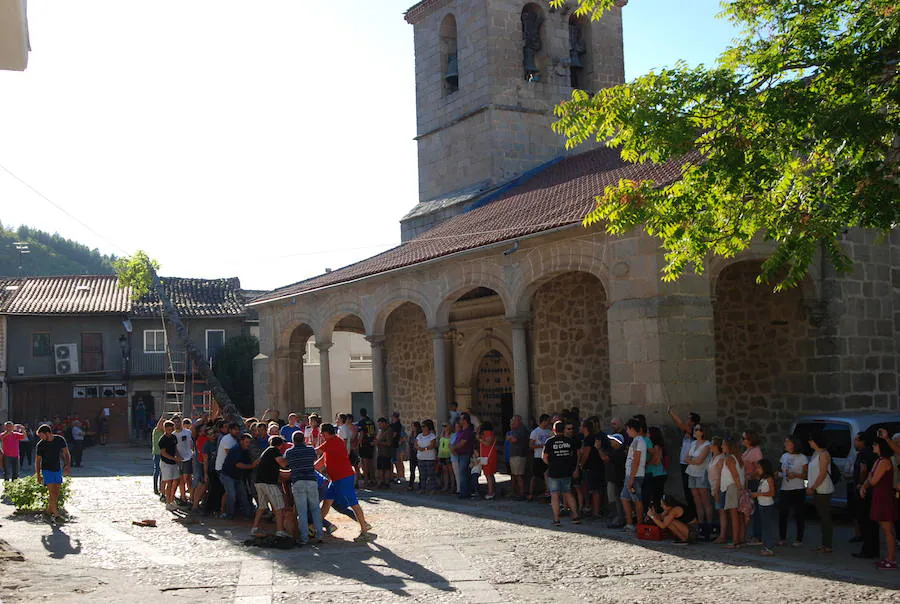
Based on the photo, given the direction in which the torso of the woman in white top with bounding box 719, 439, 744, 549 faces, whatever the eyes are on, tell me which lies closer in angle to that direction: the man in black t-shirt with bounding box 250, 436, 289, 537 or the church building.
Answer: the man in black t-shirt

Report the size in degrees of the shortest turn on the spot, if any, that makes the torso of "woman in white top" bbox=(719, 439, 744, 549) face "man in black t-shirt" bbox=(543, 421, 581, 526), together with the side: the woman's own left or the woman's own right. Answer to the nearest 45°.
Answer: approximately 45° to the woman's own right

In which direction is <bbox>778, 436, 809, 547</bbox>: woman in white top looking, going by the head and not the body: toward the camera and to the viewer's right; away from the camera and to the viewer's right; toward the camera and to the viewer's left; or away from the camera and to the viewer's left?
toward the camera and to the viewer's left

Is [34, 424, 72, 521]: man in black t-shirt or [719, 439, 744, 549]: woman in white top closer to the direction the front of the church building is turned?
the man in black t-shirt

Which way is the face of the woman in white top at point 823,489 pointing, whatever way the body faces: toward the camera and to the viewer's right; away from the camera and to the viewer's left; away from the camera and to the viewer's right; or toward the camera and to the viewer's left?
toward the camera and to the viewer's left

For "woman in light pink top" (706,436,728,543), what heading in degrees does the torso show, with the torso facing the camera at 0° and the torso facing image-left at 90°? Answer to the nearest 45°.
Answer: approximately 90°

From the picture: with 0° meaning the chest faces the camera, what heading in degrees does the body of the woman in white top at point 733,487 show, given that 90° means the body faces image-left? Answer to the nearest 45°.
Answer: approximately 90°

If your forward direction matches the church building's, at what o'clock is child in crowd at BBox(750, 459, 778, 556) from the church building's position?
The child in crowd is roughly at 10 o'clock from the church building.

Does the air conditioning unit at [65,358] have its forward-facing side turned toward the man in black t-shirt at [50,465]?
yes
